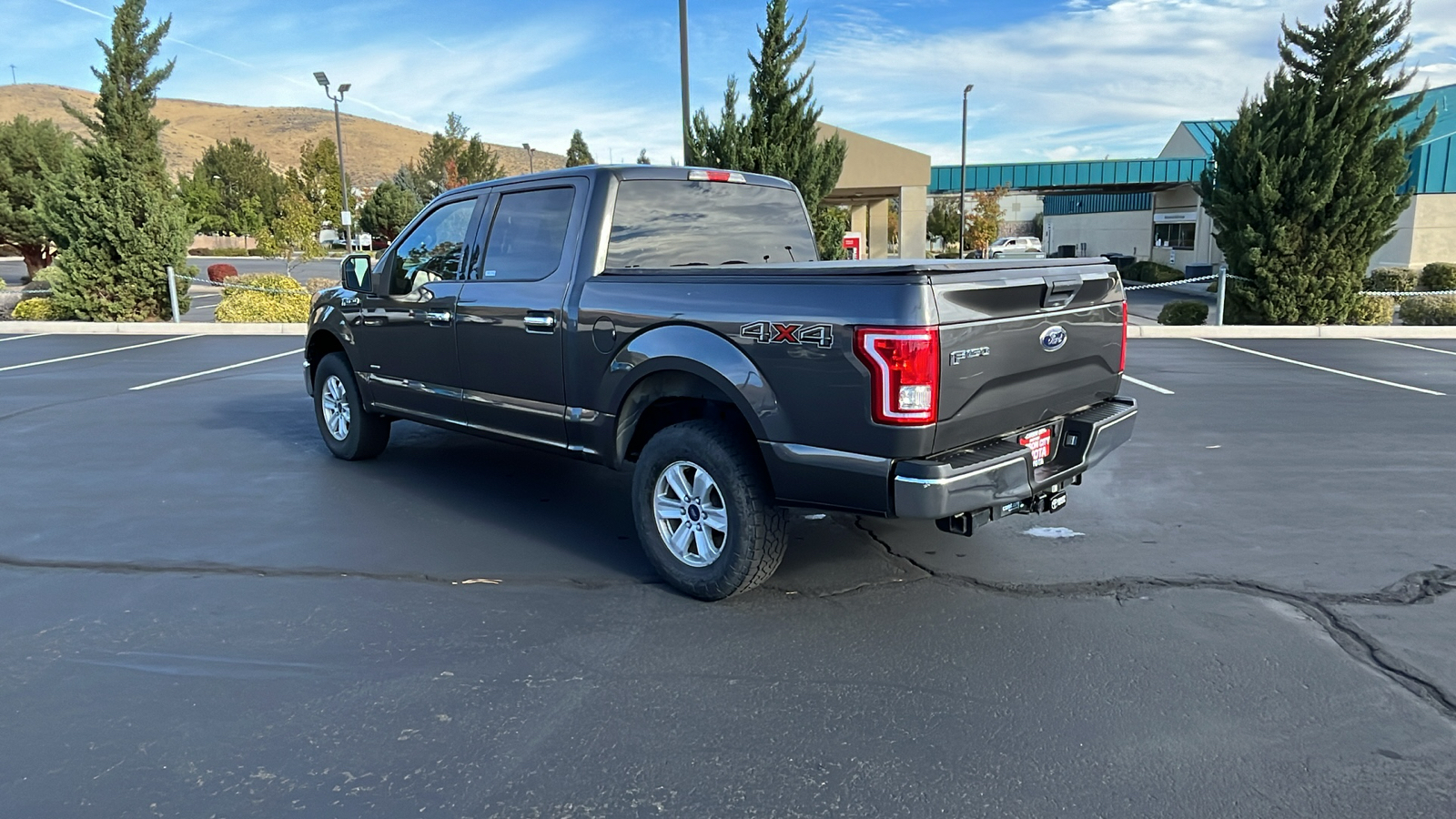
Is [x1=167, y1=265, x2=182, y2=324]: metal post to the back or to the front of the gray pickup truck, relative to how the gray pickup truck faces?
to the front

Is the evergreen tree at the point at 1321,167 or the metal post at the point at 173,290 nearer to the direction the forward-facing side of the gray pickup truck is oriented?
the metal post

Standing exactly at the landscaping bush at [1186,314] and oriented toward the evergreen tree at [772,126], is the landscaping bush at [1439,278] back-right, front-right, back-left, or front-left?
back-right

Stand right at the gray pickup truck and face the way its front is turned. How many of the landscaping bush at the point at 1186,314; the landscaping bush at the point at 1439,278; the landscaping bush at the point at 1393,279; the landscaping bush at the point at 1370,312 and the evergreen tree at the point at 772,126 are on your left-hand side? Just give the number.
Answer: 0

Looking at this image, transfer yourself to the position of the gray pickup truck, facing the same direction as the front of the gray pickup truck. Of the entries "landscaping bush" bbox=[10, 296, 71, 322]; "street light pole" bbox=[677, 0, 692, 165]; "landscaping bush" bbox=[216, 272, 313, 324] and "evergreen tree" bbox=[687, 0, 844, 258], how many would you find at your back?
0

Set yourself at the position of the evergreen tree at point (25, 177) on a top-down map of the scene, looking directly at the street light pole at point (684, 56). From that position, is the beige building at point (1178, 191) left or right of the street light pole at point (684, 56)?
left

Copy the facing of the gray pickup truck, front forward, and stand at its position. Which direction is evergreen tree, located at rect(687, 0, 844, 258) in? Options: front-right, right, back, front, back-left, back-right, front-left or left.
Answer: front-right

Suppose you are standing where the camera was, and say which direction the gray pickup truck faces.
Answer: facing away from the viewer and to the left of the viewer

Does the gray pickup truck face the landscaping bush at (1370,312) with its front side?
no

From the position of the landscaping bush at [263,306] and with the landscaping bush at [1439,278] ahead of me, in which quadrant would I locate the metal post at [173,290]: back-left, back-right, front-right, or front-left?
back-left

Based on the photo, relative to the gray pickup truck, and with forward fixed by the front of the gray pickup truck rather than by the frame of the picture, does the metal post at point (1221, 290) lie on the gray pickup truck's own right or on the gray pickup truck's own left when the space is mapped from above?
on the gray pickup truck's own right

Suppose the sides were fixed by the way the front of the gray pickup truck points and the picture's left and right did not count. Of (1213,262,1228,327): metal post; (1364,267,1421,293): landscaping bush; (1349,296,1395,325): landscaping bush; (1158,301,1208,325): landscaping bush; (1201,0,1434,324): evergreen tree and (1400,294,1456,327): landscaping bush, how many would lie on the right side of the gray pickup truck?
6

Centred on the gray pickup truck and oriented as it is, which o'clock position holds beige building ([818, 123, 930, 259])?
The beige building is roughly at 2 o'clock from the gray pickup truck.

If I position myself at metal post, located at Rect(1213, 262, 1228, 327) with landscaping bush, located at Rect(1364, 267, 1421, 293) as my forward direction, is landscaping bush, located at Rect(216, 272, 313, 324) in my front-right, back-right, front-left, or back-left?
back-left

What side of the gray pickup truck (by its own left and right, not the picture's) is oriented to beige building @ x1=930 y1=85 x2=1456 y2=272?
right

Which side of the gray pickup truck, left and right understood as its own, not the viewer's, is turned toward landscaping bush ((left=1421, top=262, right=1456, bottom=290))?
right

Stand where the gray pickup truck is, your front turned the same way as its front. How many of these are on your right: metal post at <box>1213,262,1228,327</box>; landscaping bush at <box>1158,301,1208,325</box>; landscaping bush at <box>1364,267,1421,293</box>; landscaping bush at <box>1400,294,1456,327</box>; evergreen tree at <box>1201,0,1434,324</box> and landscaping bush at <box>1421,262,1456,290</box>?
6

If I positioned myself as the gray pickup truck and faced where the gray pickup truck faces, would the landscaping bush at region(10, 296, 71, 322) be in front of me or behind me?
in front

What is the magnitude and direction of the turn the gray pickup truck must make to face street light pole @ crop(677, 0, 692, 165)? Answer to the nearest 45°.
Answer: approximately 45° to its right

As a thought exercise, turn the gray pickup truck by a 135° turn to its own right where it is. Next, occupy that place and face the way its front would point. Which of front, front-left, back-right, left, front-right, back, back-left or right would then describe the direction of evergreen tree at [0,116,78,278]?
back-left

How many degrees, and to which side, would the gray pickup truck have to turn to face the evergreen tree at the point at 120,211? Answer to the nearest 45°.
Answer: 0° — it already faces it
